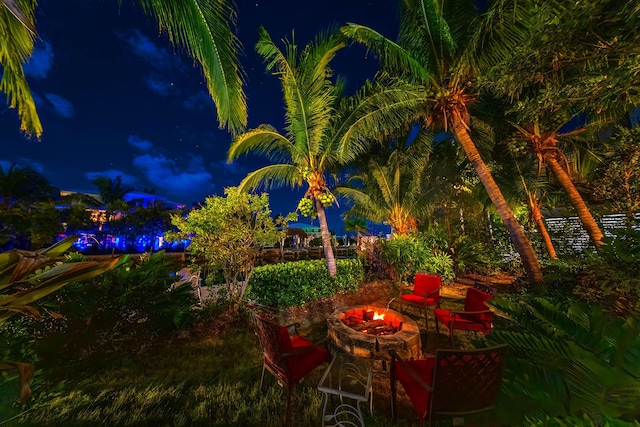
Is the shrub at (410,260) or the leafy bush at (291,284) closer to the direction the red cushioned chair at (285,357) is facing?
the shrub

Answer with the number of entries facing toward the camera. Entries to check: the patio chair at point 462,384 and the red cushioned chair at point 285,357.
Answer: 0

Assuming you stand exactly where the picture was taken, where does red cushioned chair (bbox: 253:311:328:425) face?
facing away from the viewer and to the right of the viewer

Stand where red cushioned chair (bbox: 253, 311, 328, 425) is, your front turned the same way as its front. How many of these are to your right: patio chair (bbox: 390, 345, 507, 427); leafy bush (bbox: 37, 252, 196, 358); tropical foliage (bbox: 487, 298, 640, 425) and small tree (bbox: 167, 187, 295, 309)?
2

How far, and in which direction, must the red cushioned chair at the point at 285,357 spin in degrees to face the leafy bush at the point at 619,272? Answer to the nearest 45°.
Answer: approximately 45° to its right

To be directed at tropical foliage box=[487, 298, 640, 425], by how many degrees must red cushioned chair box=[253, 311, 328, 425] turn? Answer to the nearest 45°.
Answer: approximately 90° to its right

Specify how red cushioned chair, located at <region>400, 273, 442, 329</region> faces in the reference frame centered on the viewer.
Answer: facing the viewer and to the left of the viewer

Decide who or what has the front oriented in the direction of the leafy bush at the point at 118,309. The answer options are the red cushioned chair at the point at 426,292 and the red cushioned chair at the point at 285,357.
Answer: the red cushioned chair at the point at 426,292

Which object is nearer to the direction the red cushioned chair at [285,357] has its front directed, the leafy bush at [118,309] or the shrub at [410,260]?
the shrub

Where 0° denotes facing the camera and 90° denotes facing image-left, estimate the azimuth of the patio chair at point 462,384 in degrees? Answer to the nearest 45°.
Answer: approximately 135°

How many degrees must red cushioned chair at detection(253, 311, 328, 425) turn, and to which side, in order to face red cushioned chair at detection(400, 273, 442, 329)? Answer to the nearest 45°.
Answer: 0° — it already faces it

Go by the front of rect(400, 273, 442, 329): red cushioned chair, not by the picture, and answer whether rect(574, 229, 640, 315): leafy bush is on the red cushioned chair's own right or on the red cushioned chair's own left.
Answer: on the red cushioned chair's own left

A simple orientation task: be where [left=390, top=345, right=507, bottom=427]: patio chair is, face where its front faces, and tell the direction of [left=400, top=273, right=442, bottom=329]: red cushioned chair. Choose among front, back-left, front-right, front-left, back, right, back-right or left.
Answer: front-right

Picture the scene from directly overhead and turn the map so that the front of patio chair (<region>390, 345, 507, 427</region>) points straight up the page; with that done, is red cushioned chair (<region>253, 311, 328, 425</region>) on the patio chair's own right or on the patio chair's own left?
on the patio chair's own left

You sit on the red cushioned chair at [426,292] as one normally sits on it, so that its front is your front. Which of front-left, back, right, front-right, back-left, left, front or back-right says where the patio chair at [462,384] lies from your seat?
front-left

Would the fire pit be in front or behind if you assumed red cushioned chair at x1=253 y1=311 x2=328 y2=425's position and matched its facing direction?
in front
